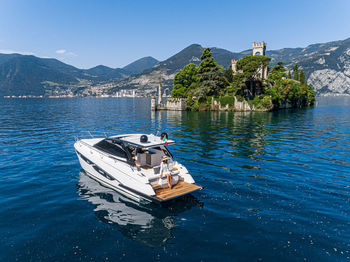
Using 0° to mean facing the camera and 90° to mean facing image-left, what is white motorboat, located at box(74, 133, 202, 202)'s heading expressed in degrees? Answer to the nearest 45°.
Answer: approximately 135°
